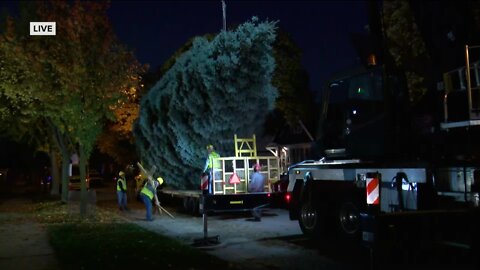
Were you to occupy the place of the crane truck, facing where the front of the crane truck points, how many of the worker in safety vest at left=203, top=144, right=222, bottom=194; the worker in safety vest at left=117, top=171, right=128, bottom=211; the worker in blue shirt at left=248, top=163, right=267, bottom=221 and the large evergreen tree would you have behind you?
4

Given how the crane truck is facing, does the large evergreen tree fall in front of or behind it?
behind

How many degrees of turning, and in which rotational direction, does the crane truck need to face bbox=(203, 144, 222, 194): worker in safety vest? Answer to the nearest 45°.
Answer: approximately 180°

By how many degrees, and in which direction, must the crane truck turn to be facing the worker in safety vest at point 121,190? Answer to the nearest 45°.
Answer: approximately 180°

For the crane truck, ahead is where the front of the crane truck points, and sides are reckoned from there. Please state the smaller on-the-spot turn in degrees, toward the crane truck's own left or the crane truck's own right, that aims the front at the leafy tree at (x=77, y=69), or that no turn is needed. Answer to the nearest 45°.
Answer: approximately 180°

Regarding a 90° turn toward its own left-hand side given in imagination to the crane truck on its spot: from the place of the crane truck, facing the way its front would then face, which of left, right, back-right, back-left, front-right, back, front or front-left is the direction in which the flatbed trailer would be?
left

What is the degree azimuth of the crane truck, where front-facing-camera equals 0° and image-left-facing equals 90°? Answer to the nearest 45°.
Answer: approximately 315°

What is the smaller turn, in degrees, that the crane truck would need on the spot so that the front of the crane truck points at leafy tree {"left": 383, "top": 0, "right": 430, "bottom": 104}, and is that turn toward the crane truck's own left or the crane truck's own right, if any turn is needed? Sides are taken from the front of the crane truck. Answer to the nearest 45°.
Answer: approximately 135° to the crane truck's own left
